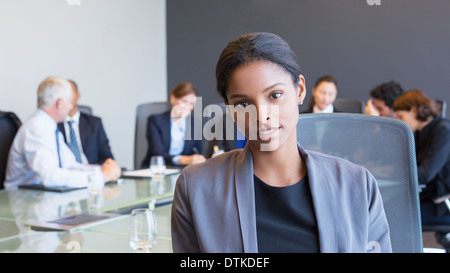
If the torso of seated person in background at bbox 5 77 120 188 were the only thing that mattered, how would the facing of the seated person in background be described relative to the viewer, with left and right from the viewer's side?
facing to the right of the viewer

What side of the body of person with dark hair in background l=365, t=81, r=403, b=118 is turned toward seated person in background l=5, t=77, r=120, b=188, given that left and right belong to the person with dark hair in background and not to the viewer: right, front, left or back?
front

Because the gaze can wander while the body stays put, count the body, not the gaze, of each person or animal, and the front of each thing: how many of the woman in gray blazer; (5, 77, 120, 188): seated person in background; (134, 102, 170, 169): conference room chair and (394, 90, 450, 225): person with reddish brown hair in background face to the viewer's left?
1

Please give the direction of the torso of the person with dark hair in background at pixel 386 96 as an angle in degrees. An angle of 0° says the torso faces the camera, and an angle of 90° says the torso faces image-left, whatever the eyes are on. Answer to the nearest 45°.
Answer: approximately 45°

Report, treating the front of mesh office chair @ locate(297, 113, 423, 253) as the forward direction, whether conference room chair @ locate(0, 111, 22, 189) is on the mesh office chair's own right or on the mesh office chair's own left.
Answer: on the mesh office chair's own right

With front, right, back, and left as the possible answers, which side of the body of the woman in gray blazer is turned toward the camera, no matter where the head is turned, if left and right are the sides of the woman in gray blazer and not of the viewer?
front

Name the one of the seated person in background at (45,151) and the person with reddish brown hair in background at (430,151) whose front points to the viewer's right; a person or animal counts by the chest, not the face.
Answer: the seated person in background

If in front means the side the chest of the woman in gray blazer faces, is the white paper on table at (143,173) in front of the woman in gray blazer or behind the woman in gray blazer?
behind

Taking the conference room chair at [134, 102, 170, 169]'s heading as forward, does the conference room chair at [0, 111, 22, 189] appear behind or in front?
in front

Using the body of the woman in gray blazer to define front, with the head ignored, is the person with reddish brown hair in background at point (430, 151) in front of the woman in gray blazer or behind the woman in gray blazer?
behind

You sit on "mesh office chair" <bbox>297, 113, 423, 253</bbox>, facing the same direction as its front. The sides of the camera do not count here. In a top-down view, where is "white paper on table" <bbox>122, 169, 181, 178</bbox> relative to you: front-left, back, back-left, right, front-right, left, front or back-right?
right

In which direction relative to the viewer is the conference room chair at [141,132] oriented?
toward the camera

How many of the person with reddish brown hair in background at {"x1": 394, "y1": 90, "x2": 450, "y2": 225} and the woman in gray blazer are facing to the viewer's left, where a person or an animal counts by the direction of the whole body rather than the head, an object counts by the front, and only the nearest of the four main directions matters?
1

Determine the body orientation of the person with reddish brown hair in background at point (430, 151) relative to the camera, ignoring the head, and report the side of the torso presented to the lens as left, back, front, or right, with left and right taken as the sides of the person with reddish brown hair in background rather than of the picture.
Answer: left
